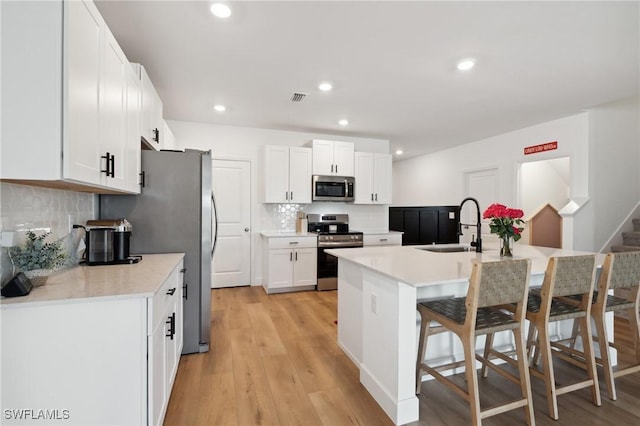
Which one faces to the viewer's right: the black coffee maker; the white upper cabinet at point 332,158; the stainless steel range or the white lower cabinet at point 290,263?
the black coffee maker

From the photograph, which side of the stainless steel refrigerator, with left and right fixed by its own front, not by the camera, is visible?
right

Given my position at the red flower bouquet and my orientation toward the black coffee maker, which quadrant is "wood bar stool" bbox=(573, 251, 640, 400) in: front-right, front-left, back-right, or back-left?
back-left

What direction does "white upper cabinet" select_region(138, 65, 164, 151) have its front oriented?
to the viewer's right

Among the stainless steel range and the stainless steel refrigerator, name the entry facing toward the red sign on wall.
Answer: the stainless steel refrigerator

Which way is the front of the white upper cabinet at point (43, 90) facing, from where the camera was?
facing to the right of the viewer

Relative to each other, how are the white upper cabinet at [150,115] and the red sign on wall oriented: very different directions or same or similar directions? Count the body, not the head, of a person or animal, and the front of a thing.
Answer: very different directions

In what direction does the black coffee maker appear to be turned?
to the viewer's right

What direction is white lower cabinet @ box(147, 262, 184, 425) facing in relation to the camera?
to the viewer's right

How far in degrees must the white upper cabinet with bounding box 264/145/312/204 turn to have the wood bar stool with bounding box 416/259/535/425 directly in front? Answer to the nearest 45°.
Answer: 0° — it already faces it
